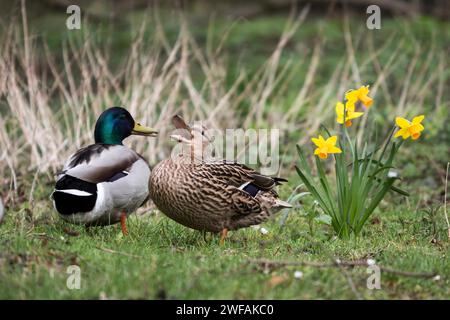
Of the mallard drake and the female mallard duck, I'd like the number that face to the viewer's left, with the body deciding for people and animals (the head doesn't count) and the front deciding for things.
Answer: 1

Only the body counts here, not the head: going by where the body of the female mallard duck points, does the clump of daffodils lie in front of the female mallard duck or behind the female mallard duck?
behind

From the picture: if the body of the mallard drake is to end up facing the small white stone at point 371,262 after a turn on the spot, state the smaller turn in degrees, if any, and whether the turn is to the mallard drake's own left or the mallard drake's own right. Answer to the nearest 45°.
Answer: approximately 90° to the mallard drake's own right

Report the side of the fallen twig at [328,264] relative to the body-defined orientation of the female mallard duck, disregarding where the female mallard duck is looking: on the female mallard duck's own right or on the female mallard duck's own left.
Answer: on the female mallard duck's own left

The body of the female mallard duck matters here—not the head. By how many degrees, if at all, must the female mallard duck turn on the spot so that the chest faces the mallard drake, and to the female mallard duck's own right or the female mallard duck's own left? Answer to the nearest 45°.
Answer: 0° — it already faces it

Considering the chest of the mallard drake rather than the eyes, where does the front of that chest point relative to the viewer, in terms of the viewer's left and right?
facing away from the viewer and to the right of the viewer

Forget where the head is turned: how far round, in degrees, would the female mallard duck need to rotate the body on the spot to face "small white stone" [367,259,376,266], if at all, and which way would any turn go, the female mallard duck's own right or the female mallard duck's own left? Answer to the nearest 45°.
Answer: approximately 135° to the female mallard duck's own left

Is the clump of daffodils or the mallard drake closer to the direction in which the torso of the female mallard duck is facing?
the mallard drake

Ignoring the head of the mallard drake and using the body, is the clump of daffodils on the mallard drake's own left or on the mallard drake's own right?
on the mallard drake's own right

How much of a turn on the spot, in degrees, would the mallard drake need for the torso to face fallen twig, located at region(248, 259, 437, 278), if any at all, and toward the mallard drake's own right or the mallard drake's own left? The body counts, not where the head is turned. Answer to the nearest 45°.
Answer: approximately 90° to the mallard drake's own right

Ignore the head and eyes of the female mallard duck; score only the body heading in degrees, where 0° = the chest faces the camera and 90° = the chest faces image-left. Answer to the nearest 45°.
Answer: approximately 90°
